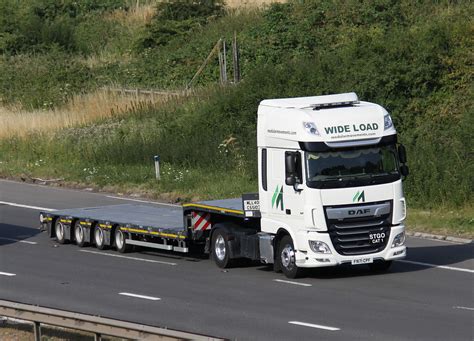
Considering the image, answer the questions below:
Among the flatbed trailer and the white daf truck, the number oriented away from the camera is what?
0

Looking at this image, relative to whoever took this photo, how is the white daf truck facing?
facing the viewer and to the right of the viewer

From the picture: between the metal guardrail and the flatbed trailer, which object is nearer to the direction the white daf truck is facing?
the metal guardrail

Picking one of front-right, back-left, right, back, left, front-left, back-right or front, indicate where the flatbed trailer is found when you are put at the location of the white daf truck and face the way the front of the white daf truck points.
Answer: back

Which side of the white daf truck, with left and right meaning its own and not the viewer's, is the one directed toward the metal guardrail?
right

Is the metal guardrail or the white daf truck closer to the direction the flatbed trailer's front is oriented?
the white daf truck
